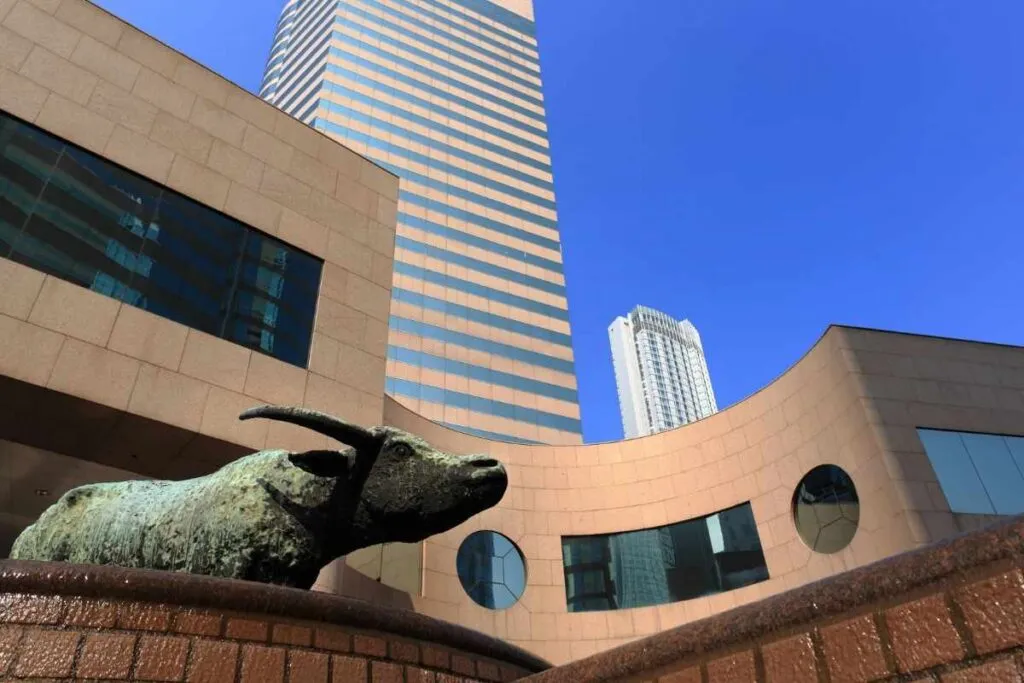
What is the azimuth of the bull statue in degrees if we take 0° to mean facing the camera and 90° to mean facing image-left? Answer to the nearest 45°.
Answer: approximately 270°
